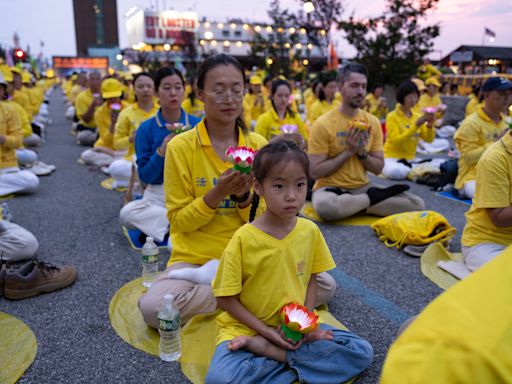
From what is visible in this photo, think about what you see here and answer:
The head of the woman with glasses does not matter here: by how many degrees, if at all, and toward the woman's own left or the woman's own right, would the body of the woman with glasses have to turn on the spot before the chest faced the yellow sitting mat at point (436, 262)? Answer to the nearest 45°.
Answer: approximately 45° to the woman's own left

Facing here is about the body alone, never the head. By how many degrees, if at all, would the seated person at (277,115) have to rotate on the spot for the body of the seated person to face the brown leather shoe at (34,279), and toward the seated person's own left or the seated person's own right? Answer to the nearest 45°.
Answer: approximately 45° to the seated person's own right

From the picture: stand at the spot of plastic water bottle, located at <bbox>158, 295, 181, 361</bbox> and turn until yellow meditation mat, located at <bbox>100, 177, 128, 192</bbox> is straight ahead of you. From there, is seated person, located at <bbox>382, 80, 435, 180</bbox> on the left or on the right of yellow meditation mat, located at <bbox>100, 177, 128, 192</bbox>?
right

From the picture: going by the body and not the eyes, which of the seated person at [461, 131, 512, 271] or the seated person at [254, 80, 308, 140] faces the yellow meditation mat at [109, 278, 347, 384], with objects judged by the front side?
the seated person at [254, 80, 308, 140]

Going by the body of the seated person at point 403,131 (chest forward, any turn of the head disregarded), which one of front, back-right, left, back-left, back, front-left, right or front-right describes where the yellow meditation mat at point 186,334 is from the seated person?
front-right

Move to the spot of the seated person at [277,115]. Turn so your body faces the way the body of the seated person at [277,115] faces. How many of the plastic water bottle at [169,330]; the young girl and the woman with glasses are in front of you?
3

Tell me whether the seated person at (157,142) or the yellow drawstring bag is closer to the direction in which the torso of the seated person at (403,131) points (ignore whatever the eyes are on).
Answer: the yellow drawstring bag

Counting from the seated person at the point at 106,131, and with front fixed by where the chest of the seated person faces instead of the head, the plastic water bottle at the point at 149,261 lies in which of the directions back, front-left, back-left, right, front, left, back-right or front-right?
front-right

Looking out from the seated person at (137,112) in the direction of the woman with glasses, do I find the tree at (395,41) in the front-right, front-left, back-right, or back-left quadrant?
back-left

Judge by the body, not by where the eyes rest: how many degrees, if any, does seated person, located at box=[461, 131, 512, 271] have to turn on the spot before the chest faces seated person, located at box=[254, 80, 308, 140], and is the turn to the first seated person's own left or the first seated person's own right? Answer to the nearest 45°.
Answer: approximately 135° to the first seated person's own left

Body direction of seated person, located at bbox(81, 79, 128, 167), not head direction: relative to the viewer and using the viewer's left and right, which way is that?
facing the viewer and to the right of the viewer

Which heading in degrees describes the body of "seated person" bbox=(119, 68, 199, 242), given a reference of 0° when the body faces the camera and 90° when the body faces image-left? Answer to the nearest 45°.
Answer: approximately 315°

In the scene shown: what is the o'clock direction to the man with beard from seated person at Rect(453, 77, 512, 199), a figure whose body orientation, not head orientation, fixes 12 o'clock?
The man with beard is roughly at 3 o'clock from the seated person.
